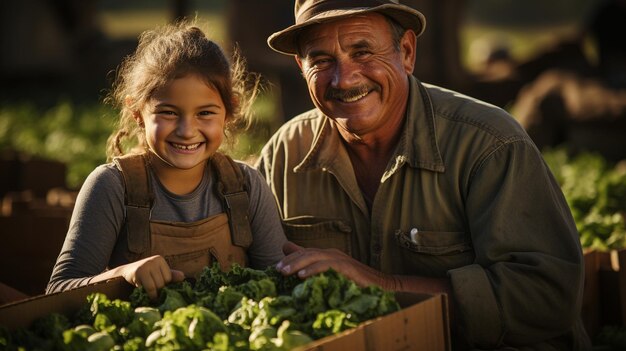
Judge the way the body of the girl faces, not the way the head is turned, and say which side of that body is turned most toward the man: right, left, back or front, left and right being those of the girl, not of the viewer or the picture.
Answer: left

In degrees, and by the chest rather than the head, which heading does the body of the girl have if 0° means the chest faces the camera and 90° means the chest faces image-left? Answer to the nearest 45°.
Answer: approximately 0°

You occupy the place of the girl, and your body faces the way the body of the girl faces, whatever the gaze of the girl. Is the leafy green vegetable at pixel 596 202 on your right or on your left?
on your left

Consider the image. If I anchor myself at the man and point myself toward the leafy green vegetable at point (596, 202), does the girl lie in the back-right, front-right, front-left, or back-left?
back-left
